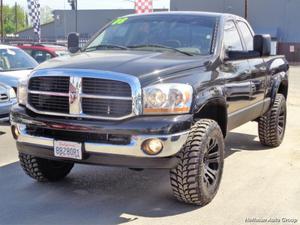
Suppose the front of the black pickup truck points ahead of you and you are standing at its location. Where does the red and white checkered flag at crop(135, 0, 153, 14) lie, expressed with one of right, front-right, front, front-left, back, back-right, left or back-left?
back-right

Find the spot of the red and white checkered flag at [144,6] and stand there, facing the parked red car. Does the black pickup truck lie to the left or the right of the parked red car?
left

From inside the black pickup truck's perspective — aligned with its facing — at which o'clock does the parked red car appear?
The parked red car is roughly at 4 o'clock from the black pickup truck.

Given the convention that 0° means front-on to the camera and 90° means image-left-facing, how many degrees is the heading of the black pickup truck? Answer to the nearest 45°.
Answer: approximately 45°

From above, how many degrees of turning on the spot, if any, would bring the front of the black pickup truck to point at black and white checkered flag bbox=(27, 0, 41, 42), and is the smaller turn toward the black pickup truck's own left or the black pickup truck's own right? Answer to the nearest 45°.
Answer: approximately 135° to the black pickup truck's own right
